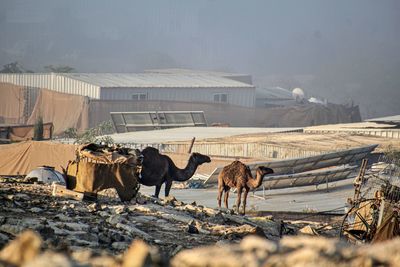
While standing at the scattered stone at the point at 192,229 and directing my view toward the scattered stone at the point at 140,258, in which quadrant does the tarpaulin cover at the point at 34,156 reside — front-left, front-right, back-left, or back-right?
back-right

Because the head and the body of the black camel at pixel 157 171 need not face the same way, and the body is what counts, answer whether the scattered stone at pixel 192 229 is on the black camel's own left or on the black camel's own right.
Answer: on the black camel's own right

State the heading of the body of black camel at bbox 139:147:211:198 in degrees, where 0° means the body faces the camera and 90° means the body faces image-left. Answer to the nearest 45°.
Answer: approximately 270°

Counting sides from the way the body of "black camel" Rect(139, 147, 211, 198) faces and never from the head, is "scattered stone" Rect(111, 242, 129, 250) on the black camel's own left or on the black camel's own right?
on the black camel's own right

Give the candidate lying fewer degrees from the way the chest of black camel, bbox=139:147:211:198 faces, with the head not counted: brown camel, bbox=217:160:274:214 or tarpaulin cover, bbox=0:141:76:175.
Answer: the brown camel

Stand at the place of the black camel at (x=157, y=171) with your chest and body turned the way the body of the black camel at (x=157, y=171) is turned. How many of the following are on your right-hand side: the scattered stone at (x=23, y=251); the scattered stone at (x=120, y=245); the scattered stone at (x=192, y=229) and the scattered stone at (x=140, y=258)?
4

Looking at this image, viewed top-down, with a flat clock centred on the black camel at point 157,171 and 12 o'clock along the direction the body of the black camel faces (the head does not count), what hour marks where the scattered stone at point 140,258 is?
The scattered stone is roughly at 3 o'clock from the black camel.
